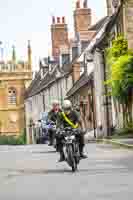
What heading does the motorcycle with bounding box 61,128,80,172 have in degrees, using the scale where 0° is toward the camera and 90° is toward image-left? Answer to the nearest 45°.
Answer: approximately 0°

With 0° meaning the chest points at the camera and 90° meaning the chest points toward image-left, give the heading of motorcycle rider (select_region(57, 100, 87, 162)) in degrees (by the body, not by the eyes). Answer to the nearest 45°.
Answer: approximately 0°

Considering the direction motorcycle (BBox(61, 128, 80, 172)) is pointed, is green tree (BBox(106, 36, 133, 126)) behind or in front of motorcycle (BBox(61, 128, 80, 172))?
behind

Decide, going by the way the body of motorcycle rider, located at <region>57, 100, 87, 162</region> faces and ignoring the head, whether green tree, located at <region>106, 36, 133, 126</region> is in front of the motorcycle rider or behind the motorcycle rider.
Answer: behind
